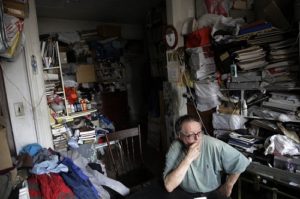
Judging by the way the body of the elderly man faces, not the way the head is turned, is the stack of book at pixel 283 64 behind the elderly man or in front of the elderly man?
behind

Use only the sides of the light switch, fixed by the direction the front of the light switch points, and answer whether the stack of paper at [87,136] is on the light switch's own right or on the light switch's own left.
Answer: on the light switch's own left

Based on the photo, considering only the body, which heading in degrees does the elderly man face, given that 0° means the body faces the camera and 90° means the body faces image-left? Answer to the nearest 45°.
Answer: approximately 0°

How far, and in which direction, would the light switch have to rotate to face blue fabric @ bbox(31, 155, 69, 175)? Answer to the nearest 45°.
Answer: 0° — it already faces it
